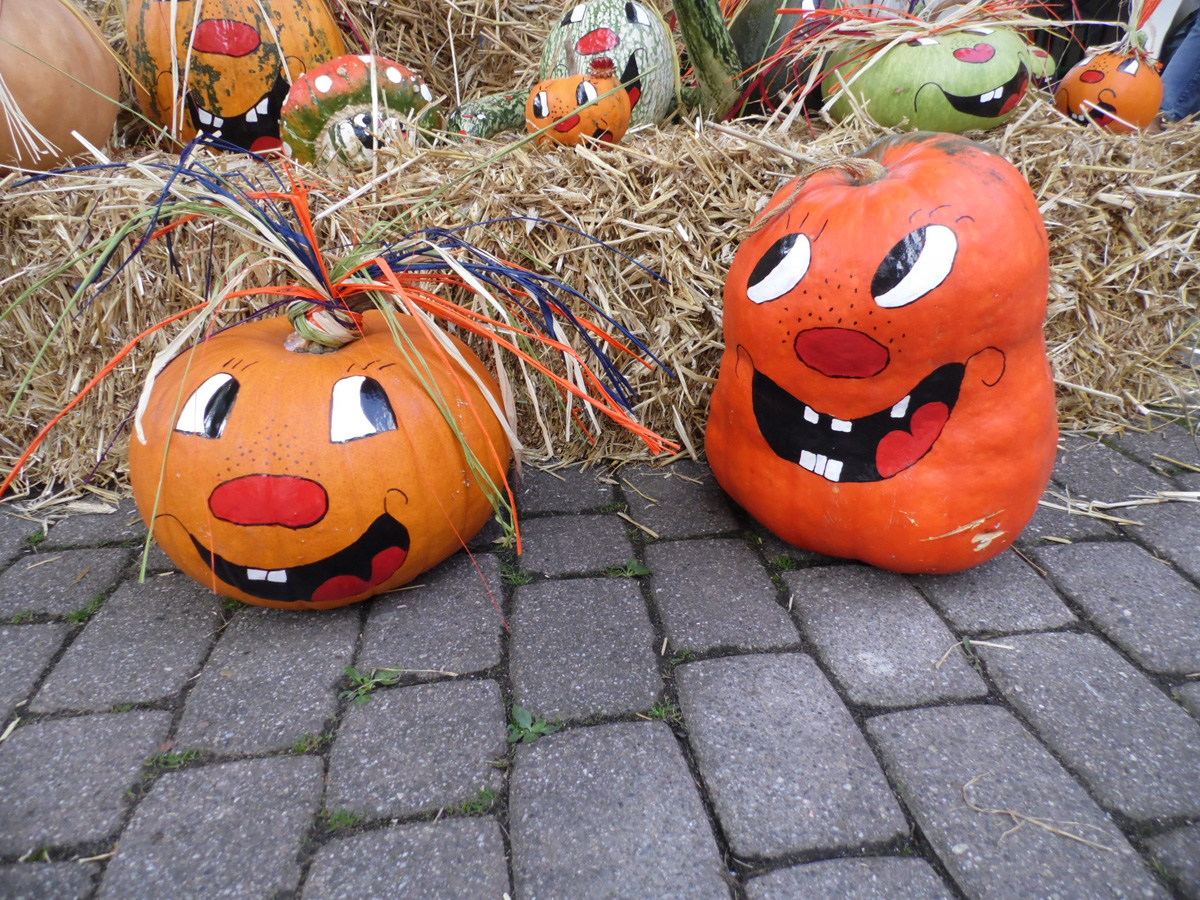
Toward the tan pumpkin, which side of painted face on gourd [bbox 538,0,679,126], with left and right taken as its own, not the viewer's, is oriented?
right

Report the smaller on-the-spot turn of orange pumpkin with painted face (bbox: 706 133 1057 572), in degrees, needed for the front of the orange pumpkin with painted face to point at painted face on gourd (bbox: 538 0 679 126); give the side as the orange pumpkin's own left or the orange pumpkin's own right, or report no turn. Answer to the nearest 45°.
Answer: approximately 135° to the orange pumpkin's own right

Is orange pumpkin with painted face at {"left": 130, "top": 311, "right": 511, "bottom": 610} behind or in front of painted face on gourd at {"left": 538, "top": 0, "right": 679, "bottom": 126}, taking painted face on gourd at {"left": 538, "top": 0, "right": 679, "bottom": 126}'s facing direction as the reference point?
in front

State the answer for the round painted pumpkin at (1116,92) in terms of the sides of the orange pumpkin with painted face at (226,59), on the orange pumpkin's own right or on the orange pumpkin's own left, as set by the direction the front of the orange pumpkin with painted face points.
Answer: on the orange pumpkin's own left

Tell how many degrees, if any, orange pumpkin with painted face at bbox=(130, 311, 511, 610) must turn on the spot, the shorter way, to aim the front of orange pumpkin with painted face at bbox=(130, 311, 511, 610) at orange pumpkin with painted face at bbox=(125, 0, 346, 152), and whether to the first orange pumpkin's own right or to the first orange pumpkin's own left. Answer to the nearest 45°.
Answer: approximately 180°

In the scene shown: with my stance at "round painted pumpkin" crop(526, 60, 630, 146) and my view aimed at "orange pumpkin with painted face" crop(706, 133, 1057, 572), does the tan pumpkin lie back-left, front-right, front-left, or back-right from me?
back-right

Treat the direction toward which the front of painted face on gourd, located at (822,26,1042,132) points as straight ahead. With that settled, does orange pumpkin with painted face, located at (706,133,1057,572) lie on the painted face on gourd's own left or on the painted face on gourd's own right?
on the painted face on gourd's own right

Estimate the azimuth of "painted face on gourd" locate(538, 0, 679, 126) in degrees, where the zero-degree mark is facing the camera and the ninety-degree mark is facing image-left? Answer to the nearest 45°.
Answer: approximately 0°
